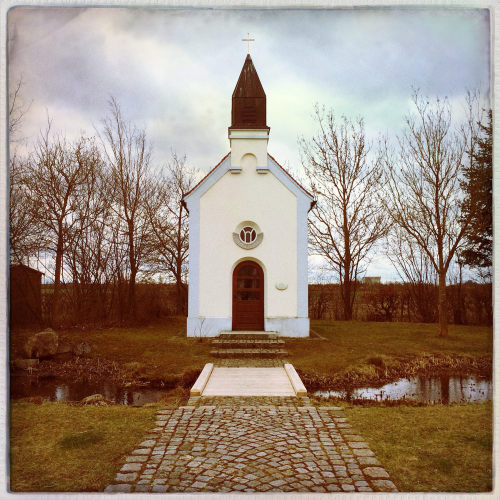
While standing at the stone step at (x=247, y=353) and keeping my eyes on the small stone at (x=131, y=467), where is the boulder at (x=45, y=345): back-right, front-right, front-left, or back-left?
front-right

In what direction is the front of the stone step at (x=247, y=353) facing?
toward the camera

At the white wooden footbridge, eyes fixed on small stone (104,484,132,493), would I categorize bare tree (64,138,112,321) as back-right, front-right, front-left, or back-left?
back-right

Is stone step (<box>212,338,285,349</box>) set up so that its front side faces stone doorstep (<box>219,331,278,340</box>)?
no

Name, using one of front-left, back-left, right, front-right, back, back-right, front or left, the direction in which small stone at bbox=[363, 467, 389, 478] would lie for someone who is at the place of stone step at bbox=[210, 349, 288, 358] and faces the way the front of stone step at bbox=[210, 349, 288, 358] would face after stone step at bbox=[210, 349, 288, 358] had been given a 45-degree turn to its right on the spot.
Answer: front-left

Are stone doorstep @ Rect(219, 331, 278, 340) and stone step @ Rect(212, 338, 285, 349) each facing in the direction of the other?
no

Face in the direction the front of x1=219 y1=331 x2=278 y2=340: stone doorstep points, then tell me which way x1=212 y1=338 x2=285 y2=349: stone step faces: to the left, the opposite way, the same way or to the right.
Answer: the same way

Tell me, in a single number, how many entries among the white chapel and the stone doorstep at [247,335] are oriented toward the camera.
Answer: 2

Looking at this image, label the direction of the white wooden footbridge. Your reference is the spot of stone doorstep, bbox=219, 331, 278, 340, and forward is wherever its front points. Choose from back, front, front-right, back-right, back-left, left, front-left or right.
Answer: front

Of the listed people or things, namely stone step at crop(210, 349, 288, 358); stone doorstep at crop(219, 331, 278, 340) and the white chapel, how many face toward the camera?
3

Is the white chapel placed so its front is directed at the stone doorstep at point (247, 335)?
yes

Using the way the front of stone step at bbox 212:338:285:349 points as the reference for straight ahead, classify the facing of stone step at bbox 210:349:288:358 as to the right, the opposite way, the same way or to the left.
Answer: the same way

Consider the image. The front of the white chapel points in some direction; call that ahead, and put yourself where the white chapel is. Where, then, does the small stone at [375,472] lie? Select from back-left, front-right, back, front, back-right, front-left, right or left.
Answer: front

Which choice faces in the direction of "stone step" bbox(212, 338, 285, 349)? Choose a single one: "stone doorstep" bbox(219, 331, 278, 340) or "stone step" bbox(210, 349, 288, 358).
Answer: the stone doorstep

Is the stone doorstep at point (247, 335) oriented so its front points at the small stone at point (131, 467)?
yes

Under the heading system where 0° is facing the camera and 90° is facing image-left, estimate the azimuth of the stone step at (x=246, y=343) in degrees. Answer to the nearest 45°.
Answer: approximately 0°

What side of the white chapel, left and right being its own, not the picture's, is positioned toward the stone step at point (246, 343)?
front

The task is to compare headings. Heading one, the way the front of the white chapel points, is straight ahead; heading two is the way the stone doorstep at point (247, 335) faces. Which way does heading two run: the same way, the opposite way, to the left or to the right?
the same way

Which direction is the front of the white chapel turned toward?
toward the camera
